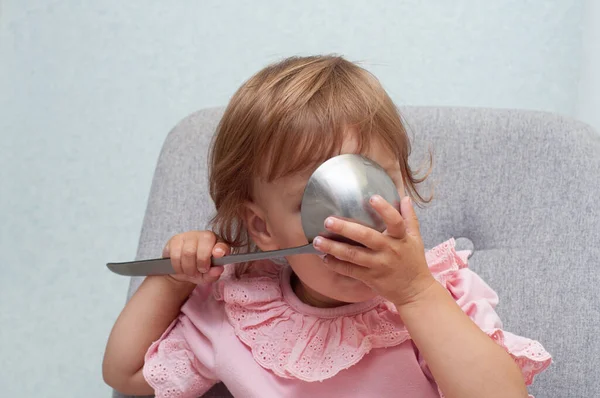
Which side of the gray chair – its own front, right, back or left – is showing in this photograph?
front
